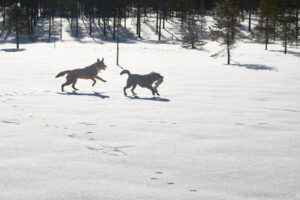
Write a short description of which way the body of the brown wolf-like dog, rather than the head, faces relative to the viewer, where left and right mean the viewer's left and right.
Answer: facing to the right of the viewer

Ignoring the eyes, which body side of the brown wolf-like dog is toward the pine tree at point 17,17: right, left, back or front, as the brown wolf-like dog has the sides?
left
